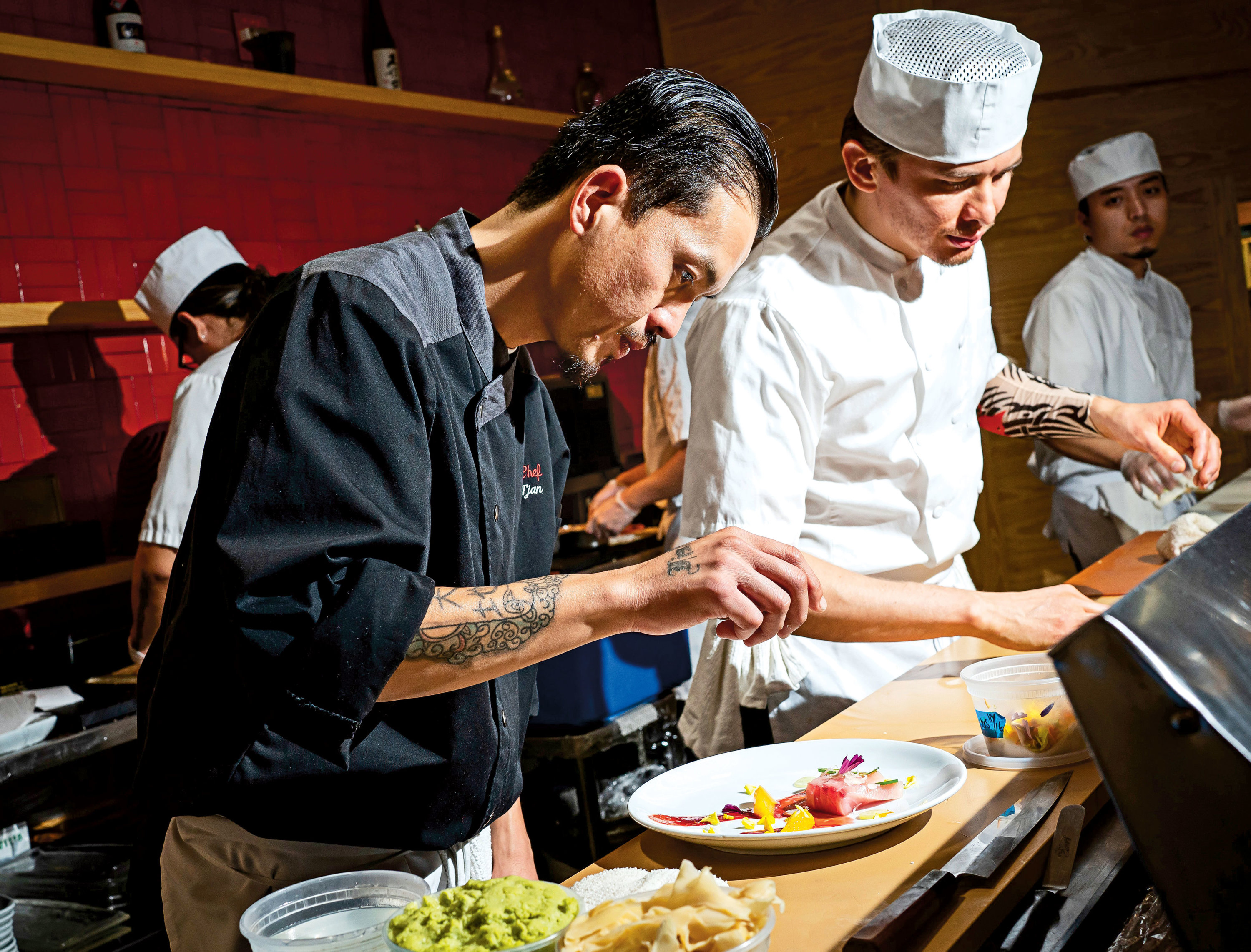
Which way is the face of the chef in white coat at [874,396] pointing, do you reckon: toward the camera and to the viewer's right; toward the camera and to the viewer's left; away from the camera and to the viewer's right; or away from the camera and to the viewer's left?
toward the camera and to the viewer's right

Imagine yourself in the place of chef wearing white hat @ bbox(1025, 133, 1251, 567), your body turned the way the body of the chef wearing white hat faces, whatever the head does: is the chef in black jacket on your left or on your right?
on your right

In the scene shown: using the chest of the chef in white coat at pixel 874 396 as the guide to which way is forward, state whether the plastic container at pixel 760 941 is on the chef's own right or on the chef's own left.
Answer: on the chef's own right

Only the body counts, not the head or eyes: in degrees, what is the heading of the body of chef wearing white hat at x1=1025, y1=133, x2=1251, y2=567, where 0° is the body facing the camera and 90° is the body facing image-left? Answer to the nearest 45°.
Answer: approximately 315°

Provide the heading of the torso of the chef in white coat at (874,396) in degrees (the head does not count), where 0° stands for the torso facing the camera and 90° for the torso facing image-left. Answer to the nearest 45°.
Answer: approximately 315°

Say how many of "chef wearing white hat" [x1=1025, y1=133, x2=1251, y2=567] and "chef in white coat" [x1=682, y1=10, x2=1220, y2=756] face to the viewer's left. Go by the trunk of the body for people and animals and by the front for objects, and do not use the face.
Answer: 0

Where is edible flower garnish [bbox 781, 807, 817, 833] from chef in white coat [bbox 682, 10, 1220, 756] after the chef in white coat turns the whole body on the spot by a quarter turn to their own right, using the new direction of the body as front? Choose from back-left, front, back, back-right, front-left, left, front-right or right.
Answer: front-left

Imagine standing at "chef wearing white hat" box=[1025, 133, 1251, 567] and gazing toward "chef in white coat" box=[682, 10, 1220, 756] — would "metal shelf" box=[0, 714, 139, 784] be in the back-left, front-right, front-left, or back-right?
front-right

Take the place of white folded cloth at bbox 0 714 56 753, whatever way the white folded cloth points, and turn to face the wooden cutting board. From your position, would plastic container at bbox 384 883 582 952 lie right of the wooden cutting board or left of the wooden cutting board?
right

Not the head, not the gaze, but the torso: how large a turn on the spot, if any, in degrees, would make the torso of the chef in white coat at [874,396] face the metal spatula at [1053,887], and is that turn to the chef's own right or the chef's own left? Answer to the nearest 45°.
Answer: approximately 45° to the chef's own right

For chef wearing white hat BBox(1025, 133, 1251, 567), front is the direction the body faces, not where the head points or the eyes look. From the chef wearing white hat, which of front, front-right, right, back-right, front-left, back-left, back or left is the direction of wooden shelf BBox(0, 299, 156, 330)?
right
